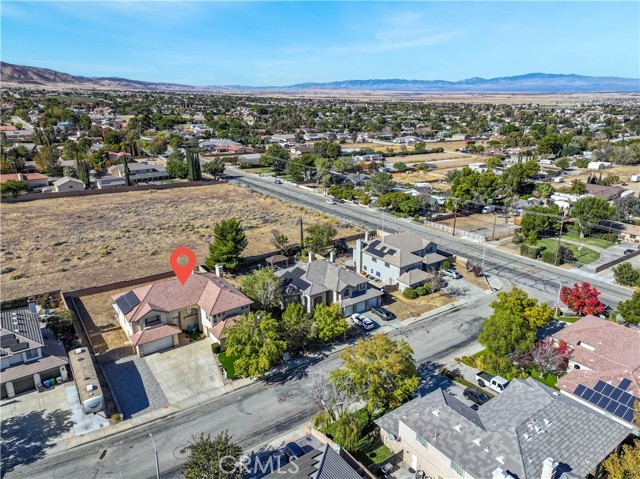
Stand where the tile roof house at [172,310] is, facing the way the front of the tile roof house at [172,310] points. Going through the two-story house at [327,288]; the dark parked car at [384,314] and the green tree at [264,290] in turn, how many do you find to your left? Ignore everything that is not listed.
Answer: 3

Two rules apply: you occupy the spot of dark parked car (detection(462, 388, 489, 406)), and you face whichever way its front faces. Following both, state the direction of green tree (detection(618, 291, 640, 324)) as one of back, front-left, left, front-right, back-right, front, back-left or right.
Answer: left

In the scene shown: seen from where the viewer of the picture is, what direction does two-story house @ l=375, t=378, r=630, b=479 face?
facing away from the viewer and to the left of the viewer

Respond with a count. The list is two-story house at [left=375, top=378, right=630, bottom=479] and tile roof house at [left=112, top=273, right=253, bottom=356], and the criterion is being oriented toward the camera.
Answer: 1

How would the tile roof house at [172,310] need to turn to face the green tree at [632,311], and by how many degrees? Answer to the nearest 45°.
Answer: approximately 90° to its left

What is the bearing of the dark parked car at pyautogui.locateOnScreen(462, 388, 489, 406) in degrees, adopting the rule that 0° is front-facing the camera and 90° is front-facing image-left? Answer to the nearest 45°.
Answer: approximately 315°

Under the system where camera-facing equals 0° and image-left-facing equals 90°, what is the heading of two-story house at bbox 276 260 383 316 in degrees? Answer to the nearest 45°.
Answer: approximately 315°

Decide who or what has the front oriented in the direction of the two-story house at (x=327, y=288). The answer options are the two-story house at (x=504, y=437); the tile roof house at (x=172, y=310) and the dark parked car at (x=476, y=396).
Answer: the two-story house at (x=504, y=437)

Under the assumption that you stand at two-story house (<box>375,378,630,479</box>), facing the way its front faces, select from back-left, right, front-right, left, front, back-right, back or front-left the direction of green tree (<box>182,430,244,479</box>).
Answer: left

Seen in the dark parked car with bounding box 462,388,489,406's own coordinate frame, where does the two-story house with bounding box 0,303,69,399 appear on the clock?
The two-story house is roughly at 4 o'clock from the dark parked car.

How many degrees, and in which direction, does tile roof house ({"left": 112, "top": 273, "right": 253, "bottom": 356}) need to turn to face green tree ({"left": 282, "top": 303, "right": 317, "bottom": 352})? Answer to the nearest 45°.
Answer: approximately 45° to its left

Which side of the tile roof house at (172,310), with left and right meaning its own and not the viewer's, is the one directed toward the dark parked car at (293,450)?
front

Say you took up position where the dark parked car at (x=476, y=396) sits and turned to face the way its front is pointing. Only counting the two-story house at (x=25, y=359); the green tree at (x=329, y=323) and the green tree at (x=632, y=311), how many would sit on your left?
1
